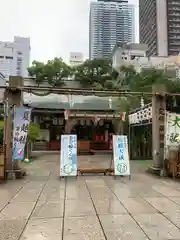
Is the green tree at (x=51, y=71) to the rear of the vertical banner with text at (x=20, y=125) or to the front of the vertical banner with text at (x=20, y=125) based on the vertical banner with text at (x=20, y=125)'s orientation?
to the rear

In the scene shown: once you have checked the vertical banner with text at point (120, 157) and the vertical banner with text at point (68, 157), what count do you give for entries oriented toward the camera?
2

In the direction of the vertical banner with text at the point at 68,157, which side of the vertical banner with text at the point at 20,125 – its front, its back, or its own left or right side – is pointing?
left

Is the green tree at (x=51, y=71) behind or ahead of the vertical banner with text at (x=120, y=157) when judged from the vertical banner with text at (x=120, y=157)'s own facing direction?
behind

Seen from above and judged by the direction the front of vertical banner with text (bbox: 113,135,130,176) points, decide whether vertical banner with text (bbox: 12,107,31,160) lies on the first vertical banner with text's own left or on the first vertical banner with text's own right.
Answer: on the first vertical banner with text's own right

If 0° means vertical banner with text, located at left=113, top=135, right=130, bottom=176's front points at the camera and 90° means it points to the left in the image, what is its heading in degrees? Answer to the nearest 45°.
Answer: approximately 0°

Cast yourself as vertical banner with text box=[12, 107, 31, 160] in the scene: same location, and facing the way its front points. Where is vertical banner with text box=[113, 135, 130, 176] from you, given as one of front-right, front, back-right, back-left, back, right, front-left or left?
left

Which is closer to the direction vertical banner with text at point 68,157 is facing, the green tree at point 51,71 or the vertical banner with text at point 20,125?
the vertical banner with text

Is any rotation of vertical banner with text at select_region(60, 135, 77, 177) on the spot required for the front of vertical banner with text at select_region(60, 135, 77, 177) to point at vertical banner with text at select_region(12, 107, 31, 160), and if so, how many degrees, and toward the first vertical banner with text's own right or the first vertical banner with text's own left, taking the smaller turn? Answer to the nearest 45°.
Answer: approximately 90° to the first vertical banner with text's own right

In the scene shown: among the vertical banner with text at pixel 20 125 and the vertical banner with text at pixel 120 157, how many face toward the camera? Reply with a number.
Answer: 2

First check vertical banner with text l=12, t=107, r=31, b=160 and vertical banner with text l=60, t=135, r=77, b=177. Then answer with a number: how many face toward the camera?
2
